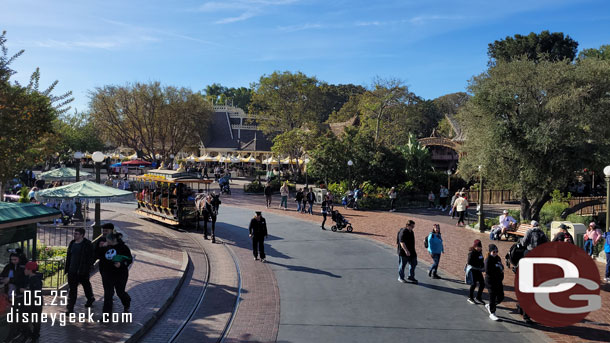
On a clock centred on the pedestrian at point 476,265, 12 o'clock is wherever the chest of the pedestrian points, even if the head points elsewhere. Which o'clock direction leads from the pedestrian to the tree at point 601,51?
The tree is roughly at 8 o'clock from the pedestrian.

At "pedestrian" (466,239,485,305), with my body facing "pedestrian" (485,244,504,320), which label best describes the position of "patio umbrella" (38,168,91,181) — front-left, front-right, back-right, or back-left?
back-right

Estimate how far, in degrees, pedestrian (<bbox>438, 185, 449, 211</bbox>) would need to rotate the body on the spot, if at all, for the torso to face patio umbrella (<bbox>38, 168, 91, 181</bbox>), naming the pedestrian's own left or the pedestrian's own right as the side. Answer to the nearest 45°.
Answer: approximately 90° to the pedestrian's own right

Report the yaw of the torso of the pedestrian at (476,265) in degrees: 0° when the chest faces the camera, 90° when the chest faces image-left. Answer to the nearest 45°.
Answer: approximately 315°

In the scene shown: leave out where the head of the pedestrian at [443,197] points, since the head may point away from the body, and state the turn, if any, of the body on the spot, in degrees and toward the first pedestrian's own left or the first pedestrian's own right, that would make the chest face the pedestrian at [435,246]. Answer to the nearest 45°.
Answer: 0° — they already face them
